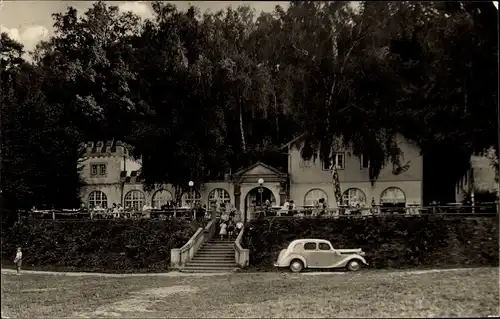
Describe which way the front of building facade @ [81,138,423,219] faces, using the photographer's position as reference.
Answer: facing the viewer

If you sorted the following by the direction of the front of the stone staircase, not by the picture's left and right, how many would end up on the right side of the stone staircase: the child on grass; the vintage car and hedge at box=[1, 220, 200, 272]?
2

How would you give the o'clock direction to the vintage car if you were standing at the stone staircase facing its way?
The vintage car is roughly at 10 o'clock from the stone staircase.

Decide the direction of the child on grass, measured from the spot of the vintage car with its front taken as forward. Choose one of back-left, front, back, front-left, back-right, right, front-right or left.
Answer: back

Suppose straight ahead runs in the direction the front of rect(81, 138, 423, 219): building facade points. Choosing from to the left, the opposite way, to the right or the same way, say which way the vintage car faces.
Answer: to the left

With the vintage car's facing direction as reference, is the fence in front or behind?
behind

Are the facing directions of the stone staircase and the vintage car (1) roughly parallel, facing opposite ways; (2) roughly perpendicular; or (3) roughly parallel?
roughly perpendicular

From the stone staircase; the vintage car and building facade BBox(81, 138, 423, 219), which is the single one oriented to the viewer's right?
the vintage car

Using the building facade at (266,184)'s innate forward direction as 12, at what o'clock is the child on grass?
The child on grass is roughly at 1 o'clock from the building facade.

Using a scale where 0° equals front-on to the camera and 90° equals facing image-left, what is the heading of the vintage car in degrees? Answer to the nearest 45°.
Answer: approximately 270°

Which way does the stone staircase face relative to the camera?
toward the camera
